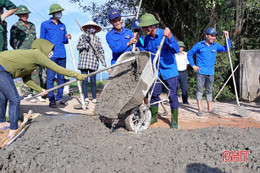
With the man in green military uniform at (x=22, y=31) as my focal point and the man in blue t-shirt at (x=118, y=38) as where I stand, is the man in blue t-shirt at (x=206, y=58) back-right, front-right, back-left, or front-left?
back-right

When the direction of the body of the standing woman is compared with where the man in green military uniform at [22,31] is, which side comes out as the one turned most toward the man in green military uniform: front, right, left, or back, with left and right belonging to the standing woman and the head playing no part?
right

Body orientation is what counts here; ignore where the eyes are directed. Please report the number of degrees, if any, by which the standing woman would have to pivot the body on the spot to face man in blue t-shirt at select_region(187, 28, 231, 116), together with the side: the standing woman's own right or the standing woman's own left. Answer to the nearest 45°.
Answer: approximately 90° to the standing woman's own left

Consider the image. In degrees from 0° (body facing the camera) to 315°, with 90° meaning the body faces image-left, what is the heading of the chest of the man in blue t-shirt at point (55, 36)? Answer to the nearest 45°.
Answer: approximately 315°

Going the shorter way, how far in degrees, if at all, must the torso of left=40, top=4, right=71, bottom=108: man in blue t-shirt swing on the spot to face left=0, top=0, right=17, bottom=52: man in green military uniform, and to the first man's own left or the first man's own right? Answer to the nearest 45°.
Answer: approximately 90° to the first man's own right

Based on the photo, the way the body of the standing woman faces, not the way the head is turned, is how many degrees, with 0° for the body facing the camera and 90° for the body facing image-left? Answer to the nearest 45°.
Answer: approximately 0°

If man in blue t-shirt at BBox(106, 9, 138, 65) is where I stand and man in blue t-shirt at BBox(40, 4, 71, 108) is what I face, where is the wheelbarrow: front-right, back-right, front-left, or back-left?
back-left
